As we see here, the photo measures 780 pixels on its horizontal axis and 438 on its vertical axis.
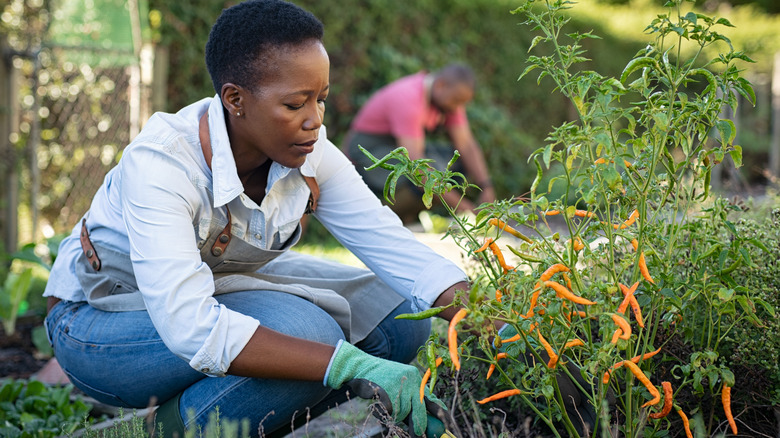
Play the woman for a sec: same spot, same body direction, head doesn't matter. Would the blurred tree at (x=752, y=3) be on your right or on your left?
on your left

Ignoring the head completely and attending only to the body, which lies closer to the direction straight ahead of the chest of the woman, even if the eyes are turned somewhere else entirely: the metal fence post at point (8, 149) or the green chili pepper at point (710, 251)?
the green chili pepper

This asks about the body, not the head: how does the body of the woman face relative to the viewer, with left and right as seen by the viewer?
facing the viewer and to the right of the viewer

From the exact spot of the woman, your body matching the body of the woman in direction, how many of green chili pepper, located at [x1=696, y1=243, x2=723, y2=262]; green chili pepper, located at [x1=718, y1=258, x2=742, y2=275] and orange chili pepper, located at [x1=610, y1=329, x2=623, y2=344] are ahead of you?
3

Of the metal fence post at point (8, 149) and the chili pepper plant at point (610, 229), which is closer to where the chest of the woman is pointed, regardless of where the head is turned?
the chili pepper plant

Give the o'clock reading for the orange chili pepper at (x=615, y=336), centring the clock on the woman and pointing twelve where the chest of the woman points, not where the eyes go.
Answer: The orange chili pepper is roughly at 12 o'clock from the woman.

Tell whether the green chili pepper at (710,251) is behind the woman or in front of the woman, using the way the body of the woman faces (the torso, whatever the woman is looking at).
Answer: in front

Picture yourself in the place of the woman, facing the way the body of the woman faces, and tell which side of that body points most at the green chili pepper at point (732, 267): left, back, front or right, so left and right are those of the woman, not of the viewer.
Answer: front

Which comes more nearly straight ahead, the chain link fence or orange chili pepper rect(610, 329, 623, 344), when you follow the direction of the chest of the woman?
the orange chili pepper

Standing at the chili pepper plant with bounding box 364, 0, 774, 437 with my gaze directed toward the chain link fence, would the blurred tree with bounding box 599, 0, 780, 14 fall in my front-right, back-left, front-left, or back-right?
front-right

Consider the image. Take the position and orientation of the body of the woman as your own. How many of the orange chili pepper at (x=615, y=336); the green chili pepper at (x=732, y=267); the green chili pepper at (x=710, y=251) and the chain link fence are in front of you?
3

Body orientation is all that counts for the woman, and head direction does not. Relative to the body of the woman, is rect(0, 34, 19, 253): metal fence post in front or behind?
behind
